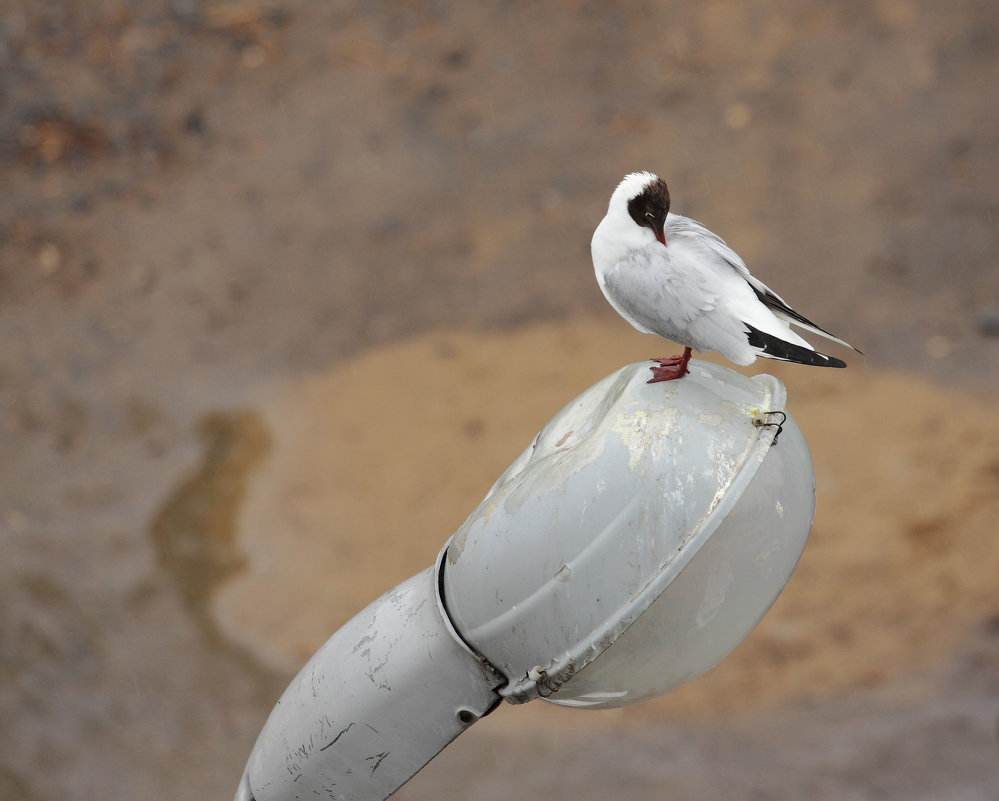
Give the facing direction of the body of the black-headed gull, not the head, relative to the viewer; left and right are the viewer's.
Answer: facing to the left of the viewer
